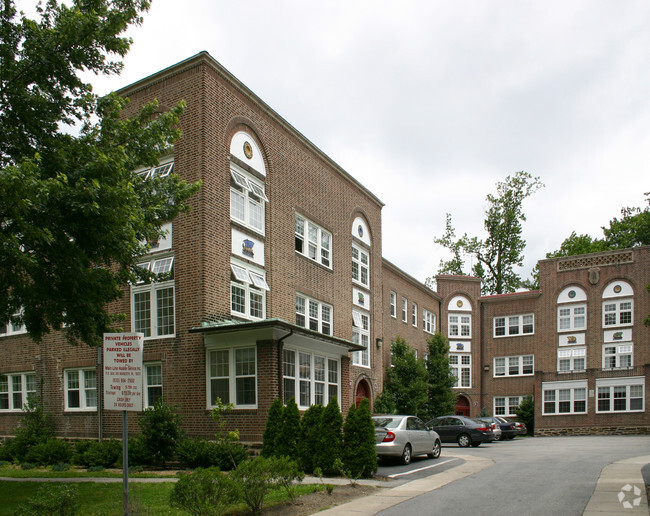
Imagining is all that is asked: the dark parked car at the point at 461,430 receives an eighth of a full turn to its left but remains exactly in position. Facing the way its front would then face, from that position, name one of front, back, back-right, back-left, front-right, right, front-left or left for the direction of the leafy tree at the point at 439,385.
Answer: right

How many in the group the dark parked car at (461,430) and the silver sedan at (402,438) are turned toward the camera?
0

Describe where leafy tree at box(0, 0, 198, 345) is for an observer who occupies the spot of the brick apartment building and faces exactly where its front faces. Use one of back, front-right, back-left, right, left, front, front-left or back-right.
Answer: front-right

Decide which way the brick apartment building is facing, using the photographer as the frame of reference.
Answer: facing the viewer and to the right of the viewer

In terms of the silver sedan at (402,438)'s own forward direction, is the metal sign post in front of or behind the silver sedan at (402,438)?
behind

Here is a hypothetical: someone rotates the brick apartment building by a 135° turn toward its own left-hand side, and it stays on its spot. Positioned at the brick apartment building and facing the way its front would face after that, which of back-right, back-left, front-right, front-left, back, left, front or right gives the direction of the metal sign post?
back

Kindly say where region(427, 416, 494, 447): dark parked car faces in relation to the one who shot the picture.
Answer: facing away from the viewer and to the left of the viewer

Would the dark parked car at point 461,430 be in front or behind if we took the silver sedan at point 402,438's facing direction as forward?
in front

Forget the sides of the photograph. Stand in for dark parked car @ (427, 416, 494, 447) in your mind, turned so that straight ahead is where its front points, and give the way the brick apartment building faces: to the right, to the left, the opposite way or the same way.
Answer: the opposite way

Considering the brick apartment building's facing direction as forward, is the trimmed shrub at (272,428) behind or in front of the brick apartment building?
in front

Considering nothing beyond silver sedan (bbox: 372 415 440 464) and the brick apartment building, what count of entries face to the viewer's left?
0
